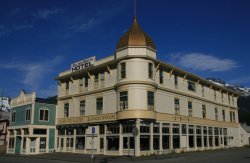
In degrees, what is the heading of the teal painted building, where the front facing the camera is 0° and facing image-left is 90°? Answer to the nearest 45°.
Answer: approximately 45°

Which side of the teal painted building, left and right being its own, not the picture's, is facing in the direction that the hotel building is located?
left
